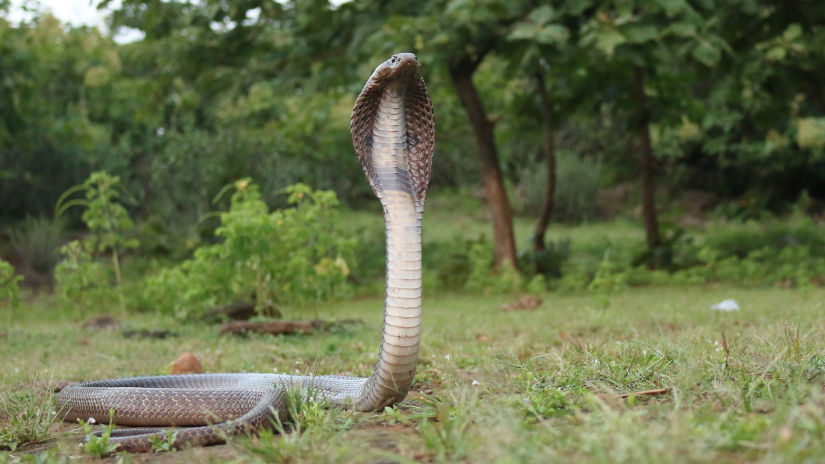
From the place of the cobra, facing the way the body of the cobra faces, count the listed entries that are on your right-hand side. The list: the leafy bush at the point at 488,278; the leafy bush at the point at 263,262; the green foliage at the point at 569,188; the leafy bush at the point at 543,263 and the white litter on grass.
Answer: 0

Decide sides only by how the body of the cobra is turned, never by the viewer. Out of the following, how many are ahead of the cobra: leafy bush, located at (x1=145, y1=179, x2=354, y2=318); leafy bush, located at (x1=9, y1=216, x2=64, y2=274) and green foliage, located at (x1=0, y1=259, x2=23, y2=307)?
0

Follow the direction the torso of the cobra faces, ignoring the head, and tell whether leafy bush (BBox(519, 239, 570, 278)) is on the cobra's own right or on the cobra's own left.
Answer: on the cobra's own left

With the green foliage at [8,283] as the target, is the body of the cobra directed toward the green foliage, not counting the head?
no

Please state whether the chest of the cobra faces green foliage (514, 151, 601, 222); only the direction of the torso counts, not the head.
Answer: no

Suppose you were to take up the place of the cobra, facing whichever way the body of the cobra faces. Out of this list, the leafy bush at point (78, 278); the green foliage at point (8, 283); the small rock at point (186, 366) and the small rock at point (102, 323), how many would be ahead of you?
0

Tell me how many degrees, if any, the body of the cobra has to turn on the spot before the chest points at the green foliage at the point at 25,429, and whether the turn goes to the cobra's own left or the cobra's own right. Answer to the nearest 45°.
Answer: approximately 135° to the cobra's own right

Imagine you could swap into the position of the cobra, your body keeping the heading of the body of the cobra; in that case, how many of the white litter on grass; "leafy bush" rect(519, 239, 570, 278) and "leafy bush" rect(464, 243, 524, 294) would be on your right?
0

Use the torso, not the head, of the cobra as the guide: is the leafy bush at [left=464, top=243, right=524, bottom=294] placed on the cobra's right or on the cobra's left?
on the cobra's left

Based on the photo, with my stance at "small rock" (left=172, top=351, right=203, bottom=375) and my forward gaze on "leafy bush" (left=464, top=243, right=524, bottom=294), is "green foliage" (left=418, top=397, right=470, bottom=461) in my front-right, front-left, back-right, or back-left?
back-right

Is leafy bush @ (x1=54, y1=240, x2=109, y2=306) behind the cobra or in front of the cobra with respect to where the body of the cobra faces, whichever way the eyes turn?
behind

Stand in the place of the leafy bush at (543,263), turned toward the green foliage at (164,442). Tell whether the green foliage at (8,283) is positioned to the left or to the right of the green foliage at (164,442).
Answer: right

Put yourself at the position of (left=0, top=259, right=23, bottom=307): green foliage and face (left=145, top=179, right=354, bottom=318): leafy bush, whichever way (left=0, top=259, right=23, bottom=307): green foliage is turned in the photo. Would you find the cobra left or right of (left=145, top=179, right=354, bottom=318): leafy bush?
right

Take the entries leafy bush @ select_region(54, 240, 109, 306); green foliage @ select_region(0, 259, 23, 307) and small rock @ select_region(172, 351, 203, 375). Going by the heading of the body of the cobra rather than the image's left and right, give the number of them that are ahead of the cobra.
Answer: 0

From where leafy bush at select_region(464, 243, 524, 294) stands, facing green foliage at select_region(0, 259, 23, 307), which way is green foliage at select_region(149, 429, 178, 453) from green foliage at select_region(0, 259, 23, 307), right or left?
left

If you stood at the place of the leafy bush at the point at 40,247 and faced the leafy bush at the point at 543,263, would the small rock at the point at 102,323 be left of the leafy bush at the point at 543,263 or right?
right

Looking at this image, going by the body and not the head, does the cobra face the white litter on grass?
no

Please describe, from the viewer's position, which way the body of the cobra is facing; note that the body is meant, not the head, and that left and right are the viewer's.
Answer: facing the viewer and to the right of the viewer
